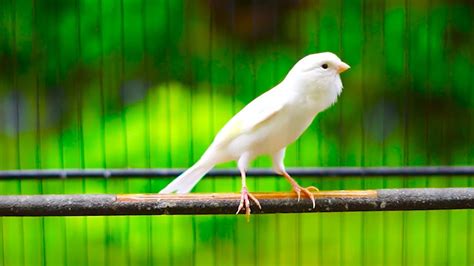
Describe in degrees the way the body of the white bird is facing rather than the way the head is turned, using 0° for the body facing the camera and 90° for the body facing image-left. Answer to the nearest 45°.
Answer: approximately 270°
